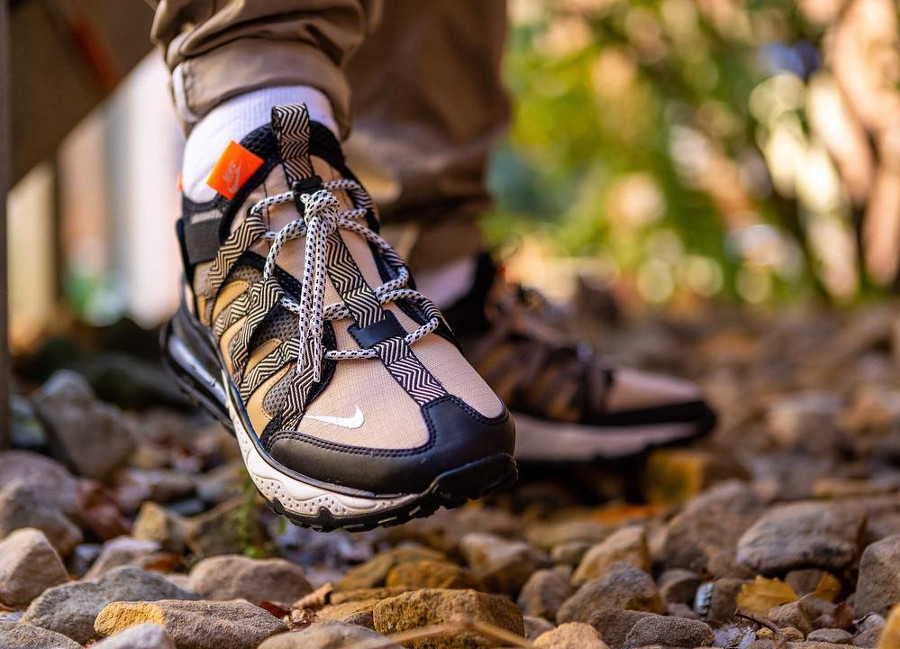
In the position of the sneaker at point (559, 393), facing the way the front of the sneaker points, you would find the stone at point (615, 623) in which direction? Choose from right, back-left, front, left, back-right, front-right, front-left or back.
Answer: right

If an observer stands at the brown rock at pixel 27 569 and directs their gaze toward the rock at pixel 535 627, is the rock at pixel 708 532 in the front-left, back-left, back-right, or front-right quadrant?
front-left

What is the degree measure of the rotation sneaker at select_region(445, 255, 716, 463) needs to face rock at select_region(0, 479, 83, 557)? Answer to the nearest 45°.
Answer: approximately 135° to its right

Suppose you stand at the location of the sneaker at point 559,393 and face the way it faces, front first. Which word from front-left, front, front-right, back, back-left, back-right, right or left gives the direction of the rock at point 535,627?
right

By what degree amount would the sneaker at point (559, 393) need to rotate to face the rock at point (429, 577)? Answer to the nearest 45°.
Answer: approximately 90° to its right

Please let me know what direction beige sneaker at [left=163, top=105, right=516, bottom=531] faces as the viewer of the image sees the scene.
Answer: facing the viewer and to the right of the viewer

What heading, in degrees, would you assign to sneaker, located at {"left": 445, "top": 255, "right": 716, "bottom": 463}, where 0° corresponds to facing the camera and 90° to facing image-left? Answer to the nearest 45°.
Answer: approximately 270°

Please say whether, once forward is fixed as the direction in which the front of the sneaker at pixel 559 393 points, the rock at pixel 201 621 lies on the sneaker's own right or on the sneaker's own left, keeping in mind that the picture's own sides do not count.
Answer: on the sneaker's own right

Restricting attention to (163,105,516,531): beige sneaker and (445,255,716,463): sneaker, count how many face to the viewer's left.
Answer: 0

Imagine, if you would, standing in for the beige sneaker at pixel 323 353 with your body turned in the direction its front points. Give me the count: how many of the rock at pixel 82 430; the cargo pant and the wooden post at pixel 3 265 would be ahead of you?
0
